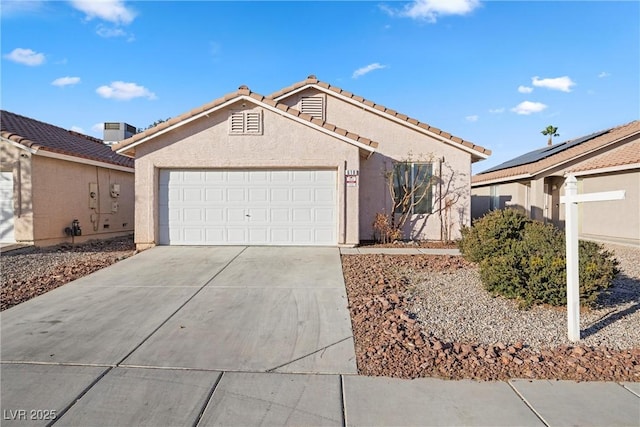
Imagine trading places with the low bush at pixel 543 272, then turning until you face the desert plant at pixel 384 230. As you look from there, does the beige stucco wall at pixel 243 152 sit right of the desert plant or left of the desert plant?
left

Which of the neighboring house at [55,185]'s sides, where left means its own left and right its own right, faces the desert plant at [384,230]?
left

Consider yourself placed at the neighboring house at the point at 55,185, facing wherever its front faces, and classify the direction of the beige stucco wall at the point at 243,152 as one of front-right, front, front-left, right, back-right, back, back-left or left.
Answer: left

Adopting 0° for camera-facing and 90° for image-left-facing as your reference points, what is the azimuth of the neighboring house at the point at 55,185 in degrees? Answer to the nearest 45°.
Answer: approximately 45°

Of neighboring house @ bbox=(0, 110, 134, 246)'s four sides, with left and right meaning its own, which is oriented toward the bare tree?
left

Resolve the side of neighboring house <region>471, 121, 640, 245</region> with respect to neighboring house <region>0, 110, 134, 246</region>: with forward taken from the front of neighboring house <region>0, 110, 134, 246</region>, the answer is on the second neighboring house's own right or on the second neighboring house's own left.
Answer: on the second neighboring house's own left

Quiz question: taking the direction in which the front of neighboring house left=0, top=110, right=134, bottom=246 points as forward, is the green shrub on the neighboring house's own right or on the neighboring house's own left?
on the neighboring house's own left
